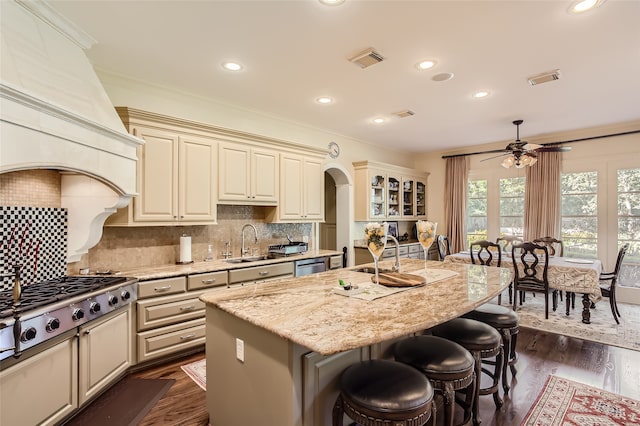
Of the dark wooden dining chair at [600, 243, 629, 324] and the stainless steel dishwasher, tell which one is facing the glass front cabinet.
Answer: the dark wooden dining chair

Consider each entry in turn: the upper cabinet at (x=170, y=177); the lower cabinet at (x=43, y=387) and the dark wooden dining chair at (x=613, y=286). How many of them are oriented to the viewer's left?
1

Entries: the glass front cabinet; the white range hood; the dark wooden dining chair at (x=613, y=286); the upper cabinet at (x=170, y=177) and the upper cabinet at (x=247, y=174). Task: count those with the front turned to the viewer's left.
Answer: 1

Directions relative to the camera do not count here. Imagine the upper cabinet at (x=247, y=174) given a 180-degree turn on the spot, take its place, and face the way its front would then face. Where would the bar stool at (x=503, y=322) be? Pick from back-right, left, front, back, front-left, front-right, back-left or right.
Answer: back

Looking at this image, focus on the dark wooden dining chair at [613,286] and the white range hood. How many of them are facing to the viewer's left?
1

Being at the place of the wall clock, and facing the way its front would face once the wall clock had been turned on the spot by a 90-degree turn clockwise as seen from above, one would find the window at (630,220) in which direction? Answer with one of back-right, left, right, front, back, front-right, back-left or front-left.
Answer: back-left

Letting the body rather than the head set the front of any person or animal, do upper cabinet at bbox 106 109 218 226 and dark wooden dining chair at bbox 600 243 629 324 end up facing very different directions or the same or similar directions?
very different directions

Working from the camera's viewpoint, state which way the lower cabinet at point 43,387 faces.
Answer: facing the viewer and to the right of the viewer

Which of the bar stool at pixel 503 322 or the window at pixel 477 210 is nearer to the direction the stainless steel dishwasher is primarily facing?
the bar stool

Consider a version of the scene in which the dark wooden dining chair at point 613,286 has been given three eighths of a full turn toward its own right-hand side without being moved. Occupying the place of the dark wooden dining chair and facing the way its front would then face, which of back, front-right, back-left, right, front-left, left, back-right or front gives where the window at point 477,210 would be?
left

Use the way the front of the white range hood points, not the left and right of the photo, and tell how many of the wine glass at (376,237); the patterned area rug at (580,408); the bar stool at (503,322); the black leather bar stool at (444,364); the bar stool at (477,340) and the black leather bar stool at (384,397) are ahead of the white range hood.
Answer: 6

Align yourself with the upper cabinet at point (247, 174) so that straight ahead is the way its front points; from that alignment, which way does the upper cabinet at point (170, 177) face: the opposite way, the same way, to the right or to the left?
the same way

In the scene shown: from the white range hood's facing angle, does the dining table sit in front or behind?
in front

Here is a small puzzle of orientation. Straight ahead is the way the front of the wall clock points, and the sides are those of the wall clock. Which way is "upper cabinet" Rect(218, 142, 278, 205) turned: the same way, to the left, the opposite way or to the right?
the same way

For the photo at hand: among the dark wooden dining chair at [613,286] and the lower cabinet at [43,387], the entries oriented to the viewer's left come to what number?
1

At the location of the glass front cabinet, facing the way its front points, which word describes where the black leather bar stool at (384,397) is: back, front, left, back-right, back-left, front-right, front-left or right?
front-right

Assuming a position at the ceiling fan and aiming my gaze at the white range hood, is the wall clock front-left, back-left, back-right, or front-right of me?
front-right
